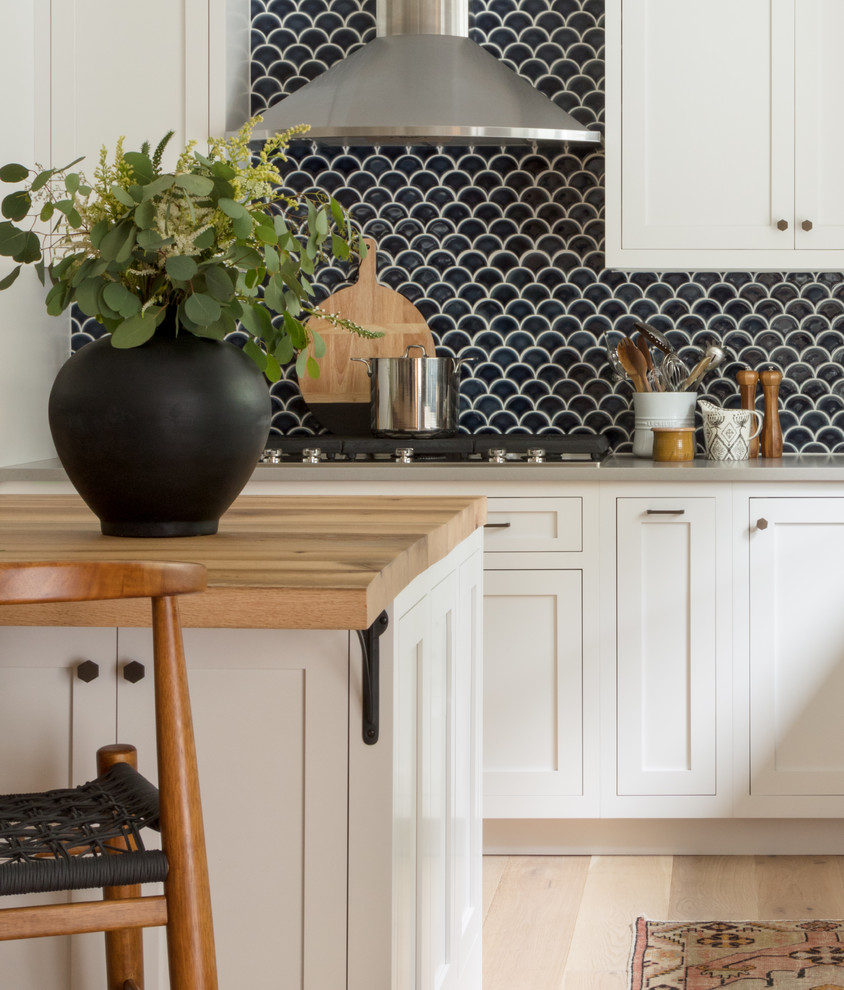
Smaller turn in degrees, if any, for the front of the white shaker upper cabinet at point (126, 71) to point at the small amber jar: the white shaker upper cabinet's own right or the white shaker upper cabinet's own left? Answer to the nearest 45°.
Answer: approximately 90° to the white shaker upper cabinet's own left

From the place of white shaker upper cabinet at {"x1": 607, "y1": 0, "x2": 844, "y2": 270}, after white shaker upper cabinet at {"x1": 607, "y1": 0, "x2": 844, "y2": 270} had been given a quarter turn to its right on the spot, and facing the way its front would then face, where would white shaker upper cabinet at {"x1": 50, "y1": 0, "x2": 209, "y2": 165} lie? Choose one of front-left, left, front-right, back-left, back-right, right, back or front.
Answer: front

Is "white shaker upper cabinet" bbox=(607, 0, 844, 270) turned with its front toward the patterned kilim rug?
yes

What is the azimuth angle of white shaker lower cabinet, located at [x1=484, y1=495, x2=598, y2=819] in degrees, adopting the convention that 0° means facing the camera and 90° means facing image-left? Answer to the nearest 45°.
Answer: approximately 0°

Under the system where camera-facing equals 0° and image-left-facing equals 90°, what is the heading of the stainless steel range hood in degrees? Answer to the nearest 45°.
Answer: approximately 0°
